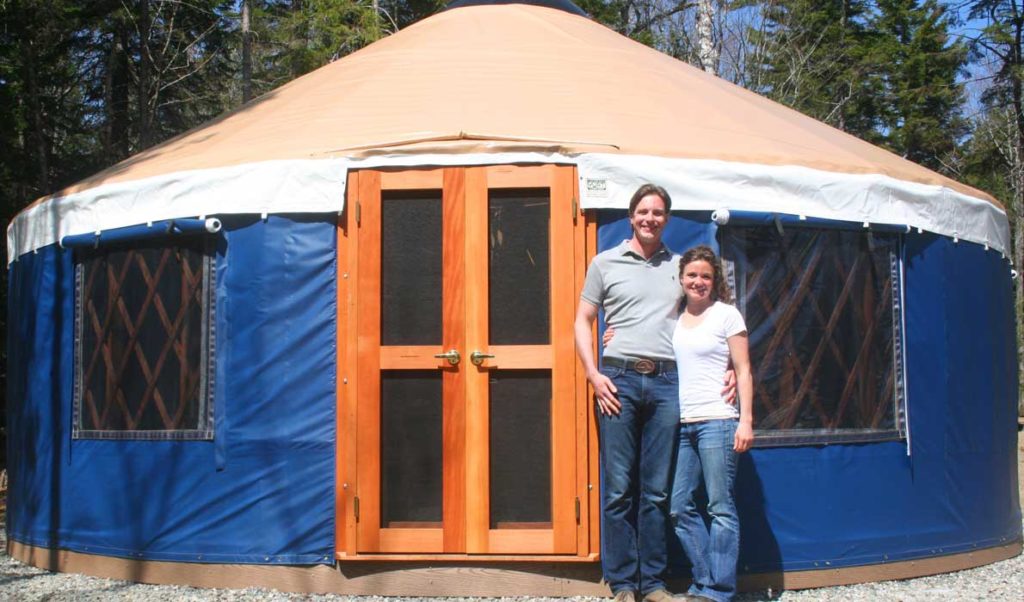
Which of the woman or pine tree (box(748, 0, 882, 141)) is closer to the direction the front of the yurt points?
the woman

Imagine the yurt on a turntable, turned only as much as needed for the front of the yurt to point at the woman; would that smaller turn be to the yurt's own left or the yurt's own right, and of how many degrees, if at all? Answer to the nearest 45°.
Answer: approximately 45° to the yurt's own left

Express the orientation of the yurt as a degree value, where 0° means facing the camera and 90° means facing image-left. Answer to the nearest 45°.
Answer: approximately 0°

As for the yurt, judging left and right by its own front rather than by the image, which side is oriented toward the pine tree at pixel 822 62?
back

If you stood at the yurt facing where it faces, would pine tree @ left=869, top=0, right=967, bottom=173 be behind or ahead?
behind
